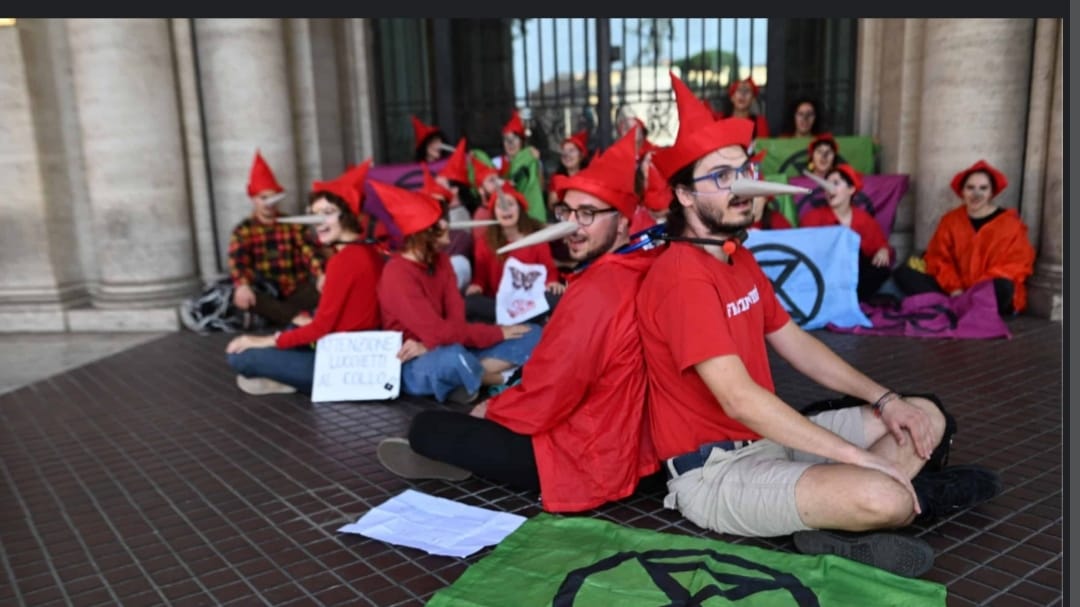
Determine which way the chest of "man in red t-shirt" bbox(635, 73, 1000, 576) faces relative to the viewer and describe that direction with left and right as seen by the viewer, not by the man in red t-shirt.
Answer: facing to the right of the viewer

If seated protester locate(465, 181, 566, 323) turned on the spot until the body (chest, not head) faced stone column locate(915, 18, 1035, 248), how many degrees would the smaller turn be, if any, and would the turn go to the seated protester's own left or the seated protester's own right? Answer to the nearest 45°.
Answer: approximately 90° to the seated protester's own left

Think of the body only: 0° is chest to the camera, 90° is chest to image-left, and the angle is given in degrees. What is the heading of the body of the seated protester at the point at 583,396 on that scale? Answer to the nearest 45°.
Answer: approximately 90°

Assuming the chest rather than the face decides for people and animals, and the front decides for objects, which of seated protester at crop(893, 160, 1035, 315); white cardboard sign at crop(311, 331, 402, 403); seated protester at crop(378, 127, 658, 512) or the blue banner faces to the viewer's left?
seated protester at crop(378, 127, 658, 512)

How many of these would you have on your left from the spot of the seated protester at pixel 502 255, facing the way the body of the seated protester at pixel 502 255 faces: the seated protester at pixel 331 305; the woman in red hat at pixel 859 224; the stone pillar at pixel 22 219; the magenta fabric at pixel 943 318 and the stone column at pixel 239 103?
2

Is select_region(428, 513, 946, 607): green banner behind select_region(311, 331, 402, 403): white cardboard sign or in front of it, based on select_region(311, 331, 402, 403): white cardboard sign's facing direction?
in front

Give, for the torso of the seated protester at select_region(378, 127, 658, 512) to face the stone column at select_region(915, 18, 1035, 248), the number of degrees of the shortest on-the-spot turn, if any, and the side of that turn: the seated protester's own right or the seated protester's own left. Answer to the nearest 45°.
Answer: approximately 135° to the seated protester's own right

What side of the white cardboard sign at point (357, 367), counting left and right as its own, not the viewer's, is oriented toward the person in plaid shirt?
back

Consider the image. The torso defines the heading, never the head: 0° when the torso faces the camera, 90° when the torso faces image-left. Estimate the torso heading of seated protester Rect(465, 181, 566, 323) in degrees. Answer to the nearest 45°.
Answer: approximately 0°

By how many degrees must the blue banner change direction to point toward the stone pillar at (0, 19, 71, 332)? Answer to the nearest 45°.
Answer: approximately 90° to its right

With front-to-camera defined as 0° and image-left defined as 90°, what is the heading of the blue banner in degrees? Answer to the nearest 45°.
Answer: approximately 0°

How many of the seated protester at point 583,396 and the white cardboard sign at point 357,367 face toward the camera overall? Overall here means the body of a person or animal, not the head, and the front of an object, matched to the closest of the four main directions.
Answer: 1

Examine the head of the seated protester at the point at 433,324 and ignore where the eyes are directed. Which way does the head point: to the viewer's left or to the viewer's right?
to the viewer's right
